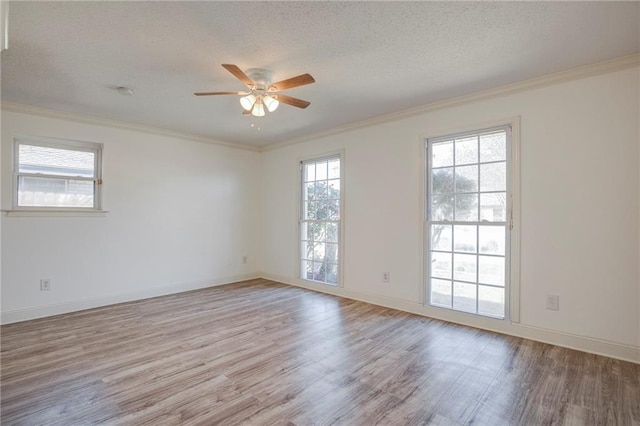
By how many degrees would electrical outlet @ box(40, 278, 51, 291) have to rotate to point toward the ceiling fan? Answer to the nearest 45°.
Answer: approximately 45° to its left

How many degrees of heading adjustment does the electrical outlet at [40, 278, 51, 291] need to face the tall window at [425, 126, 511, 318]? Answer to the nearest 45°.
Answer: approximately 45° to its left

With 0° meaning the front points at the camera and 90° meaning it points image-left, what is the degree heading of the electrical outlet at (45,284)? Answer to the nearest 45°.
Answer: approximately 0°

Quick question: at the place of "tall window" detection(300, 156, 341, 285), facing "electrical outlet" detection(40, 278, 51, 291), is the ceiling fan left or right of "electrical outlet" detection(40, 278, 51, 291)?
left
